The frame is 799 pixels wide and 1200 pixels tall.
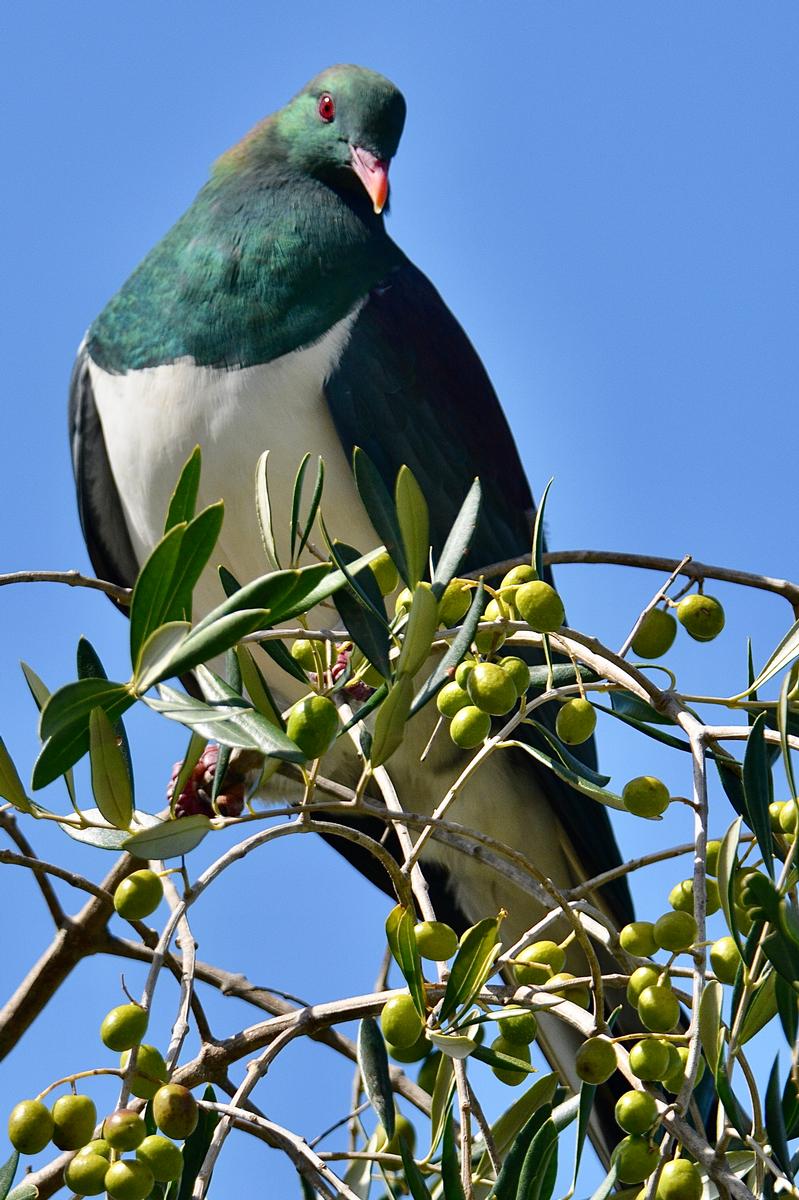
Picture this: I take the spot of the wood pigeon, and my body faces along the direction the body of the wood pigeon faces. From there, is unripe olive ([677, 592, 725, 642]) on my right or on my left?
on my left

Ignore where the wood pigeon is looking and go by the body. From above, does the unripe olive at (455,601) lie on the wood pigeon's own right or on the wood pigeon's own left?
on the wood pigeon's own left

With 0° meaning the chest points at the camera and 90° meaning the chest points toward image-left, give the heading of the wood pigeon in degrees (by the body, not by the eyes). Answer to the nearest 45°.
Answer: approximately 45°

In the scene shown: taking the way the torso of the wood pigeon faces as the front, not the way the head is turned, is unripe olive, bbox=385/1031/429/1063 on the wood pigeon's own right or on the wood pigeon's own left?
on the wood pigeon's own left

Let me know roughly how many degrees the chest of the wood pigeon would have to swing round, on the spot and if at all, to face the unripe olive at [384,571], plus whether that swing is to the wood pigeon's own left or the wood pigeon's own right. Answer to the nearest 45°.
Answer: approximately 45° to the wood pigeon's own left
